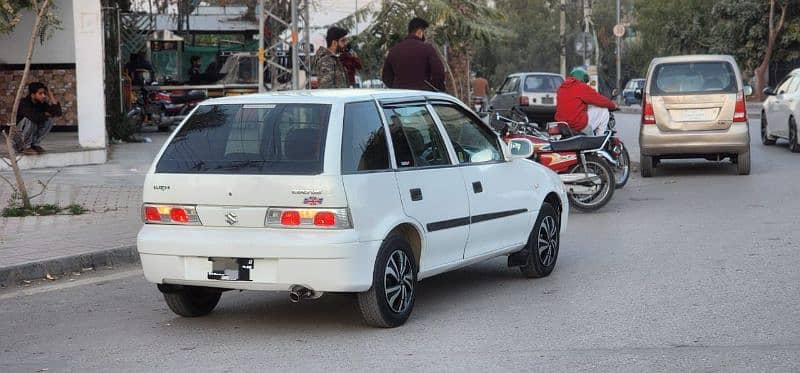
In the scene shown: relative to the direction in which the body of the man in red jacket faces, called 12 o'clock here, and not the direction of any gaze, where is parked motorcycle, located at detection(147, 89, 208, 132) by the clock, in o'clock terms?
The parked motorcycle is roughly at 9 o'clock from the man in red jacket.

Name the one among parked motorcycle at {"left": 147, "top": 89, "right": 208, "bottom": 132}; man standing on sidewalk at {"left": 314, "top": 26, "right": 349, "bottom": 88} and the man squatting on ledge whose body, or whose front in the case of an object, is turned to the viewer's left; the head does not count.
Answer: the parked motorcycle

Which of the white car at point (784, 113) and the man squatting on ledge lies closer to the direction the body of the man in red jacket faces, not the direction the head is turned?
the white car

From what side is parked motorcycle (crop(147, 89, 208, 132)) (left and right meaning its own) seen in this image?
left

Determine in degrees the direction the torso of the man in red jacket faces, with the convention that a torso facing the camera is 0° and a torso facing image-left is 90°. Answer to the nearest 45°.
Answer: approximately 225°

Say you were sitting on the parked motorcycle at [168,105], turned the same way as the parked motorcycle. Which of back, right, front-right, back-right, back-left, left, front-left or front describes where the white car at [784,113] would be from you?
back-left

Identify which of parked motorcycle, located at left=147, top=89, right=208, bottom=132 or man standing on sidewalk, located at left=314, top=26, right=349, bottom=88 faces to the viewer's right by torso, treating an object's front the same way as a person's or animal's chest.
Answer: the man standing on sidewalk

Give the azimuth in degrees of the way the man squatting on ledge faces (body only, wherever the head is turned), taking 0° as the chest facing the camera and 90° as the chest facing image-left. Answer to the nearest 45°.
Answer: approximately 315°
